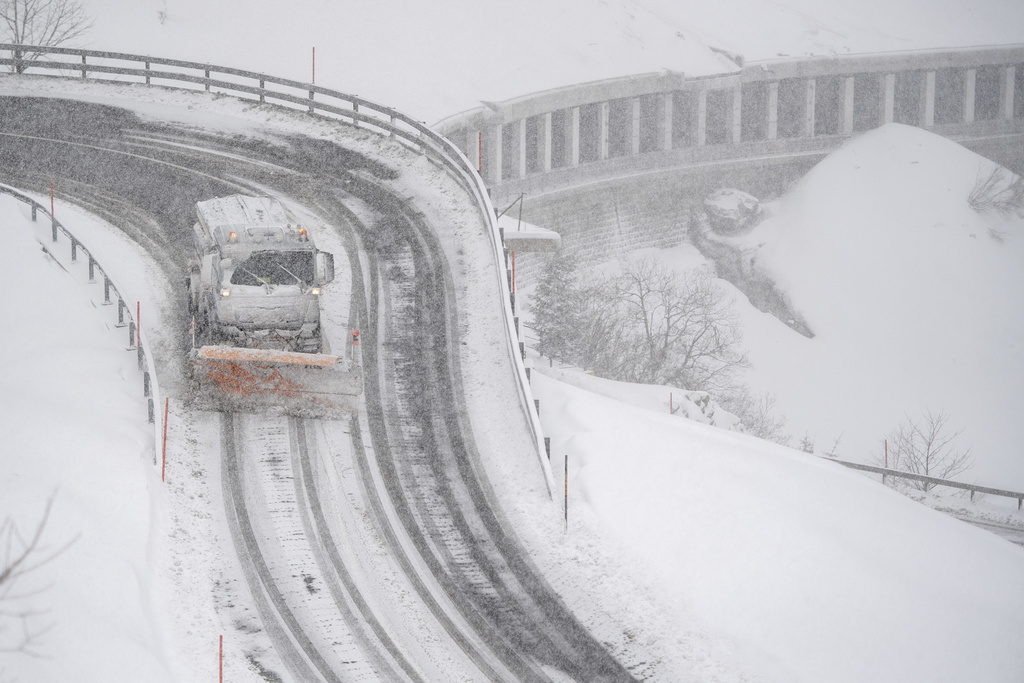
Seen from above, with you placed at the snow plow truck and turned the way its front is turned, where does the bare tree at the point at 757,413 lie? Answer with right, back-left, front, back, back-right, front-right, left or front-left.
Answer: back-left

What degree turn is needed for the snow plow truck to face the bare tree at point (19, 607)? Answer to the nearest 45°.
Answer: approximately 45° to its right

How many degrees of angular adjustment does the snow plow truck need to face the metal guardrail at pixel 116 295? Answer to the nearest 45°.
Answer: approximately 135° to its right

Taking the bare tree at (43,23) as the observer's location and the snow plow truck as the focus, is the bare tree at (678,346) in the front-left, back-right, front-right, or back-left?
front-left

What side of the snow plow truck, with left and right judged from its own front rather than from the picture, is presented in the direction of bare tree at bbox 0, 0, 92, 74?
back

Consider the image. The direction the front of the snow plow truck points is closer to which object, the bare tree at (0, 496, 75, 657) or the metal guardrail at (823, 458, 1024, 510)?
the bare tree

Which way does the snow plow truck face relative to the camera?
toward the camera

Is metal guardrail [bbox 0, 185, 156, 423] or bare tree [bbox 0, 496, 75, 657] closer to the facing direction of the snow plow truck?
the bare tree

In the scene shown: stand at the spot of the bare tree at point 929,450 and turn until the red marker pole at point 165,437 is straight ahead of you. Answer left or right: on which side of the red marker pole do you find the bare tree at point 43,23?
right

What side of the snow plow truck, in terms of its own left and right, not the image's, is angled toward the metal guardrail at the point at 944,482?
left

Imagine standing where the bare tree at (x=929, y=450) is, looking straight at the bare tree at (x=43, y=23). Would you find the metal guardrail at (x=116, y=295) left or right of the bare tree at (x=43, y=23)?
left

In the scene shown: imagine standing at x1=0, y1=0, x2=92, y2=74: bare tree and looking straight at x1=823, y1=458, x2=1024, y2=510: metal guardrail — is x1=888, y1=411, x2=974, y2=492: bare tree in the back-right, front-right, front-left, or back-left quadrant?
front-left
